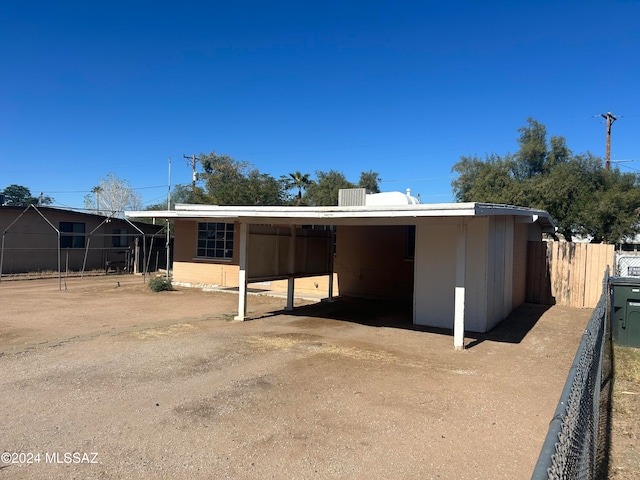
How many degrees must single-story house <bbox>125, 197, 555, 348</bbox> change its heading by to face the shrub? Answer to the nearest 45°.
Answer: approximately 90° to its right

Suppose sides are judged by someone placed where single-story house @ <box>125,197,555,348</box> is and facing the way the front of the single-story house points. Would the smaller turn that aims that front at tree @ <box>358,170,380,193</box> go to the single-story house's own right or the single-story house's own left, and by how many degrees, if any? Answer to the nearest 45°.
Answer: approximately 135° to the single-story house's own right

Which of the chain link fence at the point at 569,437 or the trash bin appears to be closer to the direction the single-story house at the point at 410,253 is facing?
the chain link fence

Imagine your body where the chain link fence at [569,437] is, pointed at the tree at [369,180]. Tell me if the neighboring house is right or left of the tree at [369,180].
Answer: left

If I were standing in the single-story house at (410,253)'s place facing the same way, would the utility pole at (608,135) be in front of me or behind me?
behind

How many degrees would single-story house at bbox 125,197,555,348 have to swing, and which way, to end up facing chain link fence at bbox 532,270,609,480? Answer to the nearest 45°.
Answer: approximately 45° to its left

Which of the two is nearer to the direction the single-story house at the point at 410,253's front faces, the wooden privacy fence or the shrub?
the shrub

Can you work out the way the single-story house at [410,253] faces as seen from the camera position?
facing the viewer and to the left of the viewer

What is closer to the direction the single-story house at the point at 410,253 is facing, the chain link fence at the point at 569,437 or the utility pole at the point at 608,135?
the chain link fence

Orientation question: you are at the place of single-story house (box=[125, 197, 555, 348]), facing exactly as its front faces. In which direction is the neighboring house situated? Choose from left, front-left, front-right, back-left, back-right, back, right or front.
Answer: right
